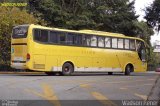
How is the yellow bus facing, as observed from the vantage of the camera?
facing away from the viewer and to the right of the viewer

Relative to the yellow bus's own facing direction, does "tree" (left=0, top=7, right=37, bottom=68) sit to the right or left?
on its left

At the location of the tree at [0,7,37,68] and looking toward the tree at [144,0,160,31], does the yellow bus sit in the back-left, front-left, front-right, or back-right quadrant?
front-right

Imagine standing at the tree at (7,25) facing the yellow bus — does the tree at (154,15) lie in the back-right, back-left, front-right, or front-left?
front-left

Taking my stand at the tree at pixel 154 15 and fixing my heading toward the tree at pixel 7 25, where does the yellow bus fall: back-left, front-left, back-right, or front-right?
front-left

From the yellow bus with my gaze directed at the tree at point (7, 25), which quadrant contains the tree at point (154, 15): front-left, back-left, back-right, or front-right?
back-right
